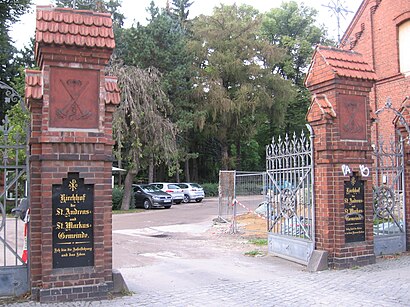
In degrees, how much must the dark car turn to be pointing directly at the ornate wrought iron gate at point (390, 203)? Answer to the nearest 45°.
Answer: approximately 45° to its right

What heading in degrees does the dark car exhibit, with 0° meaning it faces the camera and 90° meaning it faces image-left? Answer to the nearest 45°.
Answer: approximately 315°

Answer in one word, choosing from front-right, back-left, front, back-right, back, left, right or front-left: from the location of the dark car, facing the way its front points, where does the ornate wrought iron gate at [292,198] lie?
front-right

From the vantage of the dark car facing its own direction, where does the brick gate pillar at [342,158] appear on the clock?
The brick gate pillar is roughly at 1 o'clock from the dark car.
